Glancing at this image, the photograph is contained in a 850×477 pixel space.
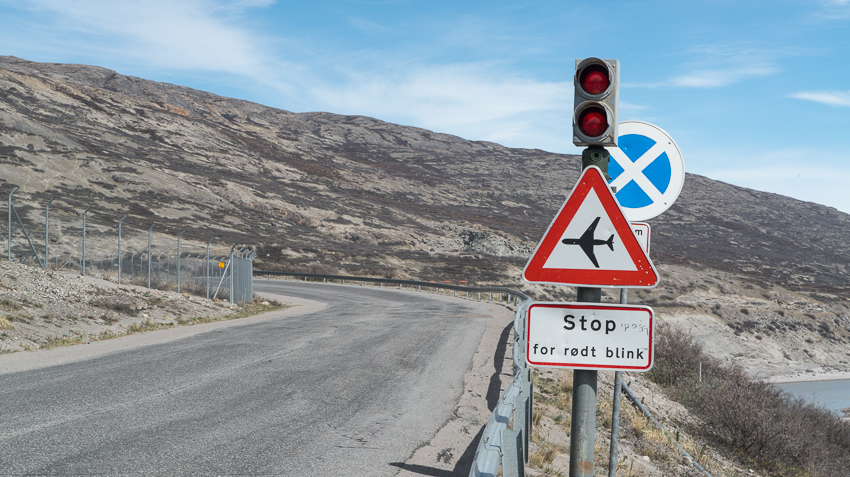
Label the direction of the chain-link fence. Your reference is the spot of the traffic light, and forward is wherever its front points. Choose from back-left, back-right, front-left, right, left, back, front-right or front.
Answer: back-right

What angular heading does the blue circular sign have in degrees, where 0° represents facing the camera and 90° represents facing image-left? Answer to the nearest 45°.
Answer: approximately 0°

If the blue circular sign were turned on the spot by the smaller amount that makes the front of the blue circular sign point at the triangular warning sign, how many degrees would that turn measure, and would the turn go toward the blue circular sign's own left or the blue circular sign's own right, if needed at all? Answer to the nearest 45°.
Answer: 0° — it already faces it

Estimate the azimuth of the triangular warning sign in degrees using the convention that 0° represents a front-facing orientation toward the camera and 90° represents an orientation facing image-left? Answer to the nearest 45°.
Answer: approximately 0°
